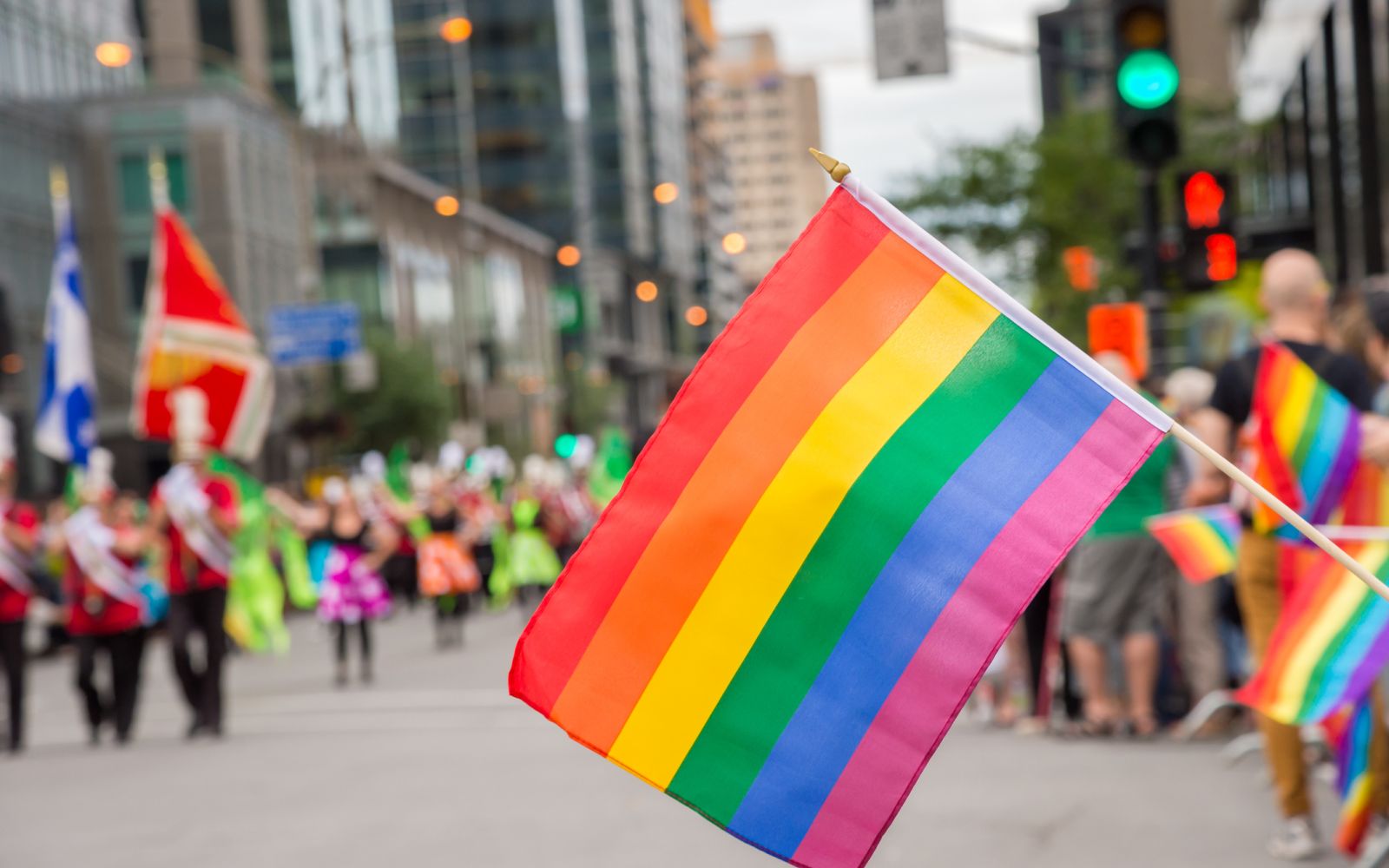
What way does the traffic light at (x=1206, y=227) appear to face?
toward the camera

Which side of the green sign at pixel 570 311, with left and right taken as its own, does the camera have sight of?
front

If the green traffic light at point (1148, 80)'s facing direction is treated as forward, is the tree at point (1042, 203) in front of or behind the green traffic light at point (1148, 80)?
behind

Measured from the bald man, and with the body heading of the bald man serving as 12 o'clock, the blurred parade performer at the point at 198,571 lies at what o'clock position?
The blurred parade performer is roughly at 10 o'clock from the bald man.

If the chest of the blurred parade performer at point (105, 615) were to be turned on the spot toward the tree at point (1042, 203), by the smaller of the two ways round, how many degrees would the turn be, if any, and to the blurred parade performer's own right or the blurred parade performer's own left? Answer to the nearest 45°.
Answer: approximately 135° to the blurred parade performer's own left

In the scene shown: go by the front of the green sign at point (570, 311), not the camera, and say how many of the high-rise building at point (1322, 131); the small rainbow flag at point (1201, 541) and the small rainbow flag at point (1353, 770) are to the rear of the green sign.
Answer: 0

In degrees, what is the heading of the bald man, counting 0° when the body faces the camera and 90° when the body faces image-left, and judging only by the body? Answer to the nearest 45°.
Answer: approximately 180°

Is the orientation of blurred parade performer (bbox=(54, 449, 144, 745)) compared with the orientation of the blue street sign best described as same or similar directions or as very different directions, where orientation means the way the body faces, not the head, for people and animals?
same or similar directions

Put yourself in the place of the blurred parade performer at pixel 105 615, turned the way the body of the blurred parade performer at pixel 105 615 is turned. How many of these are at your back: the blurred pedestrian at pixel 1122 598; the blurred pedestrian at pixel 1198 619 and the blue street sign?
1

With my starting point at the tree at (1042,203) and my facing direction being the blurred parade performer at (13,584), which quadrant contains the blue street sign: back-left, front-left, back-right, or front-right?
front-right

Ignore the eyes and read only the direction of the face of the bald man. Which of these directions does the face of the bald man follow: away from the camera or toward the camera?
away from the camera

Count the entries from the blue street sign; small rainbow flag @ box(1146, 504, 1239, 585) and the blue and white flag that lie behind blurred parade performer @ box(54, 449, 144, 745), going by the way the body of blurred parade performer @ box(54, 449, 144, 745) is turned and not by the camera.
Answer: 2

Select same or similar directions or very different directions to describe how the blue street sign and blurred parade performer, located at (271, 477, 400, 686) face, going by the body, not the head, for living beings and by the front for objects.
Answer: same or similar directions

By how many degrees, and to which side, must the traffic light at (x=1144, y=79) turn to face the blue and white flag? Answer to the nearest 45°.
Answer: approximately 135° to its right

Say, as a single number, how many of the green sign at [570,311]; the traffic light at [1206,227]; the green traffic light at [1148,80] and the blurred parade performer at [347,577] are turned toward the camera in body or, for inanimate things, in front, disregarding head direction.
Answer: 4

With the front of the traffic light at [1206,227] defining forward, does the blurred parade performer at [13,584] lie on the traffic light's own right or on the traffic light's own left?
on the traffic light's own right

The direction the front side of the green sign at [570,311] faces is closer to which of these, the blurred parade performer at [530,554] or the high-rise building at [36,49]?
the blurred parade performer

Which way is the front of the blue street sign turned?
toward the camera

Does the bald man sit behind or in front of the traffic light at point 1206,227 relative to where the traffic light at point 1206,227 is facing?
in front
